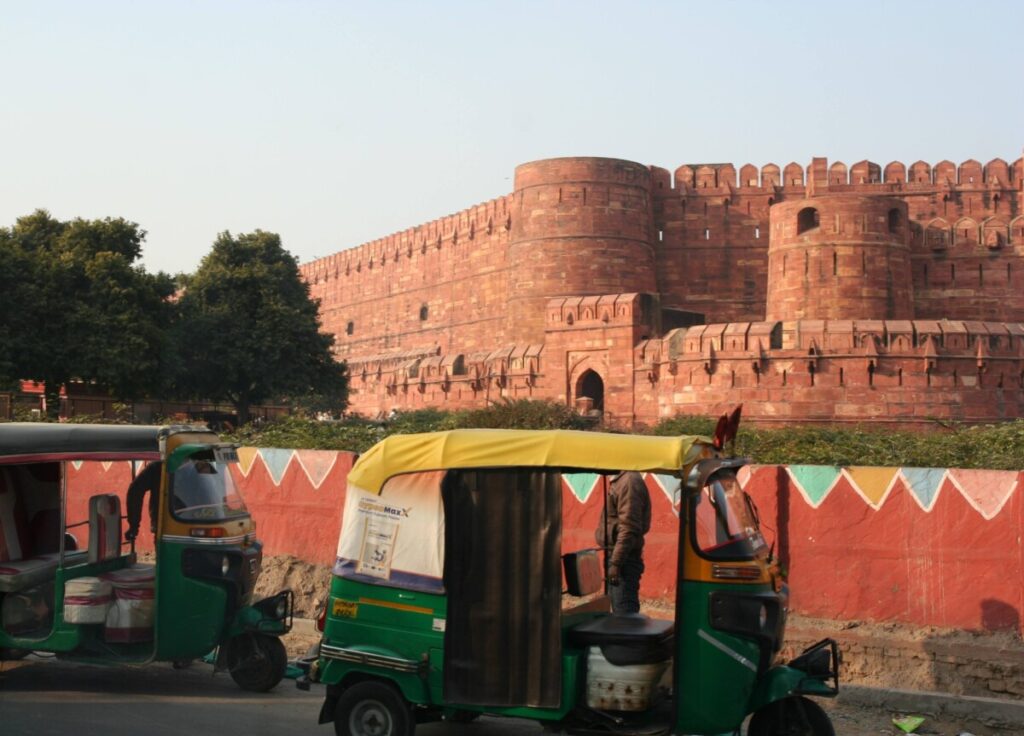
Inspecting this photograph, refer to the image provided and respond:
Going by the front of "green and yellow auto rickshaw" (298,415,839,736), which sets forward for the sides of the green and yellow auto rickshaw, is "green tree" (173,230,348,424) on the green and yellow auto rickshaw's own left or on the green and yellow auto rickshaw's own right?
on the green and yellow auto rickshaw's own left

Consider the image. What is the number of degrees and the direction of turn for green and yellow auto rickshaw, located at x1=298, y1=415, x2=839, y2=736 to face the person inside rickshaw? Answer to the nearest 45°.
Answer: approximately 135° to its left

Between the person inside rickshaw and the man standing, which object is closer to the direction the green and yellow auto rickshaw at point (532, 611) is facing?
the man standing

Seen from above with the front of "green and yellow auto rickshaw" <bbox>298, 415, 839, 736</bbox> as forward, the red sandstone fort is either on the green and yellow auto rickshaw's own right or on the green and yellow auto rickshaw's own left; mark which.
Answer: on the green and yellow auto rickshaw's own left

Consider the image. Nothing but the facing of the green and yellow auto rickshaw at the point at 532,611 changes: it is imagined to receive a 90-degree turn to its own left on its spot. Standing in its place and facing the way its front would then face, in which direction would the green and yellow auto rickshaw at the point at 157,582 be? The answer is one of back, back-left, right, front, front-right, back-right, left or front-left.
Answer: front-left

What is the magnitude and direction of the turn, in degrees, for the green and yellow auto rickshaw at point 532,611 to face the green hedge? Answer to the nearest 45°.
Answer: approximately 90° to its left

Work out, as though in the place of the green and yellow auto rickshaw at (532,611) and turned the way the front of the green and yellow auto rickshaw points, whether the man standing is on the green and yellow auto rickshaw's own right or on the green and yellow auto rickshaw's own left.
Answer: on the green and yellow auto rickshaw's own left

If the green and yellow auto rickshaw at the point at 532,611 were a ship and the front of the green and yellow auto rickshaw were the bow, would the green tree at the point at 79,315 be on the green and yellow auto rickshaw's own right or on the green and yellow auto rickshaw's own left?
on the green and yellow auto rickshaw's own left

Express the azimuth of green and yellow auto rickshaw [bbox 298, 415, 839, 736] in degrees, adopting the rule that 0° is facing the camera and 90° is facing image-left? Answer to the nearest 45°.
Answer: approximately 270°

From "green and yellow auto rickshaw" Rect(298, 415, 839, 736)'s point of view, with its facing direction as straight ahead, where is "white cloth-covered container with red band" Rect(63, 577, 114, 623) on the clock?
The white cloth-covered container with red band is roughly at 7 o'clock from the green and yellow auto rickshaw.

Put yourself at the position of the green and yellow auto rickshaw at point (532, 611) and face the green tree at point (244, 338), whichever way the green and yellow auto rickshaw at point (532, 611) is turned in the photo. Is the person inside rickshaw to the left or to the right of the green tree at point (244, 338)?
left
